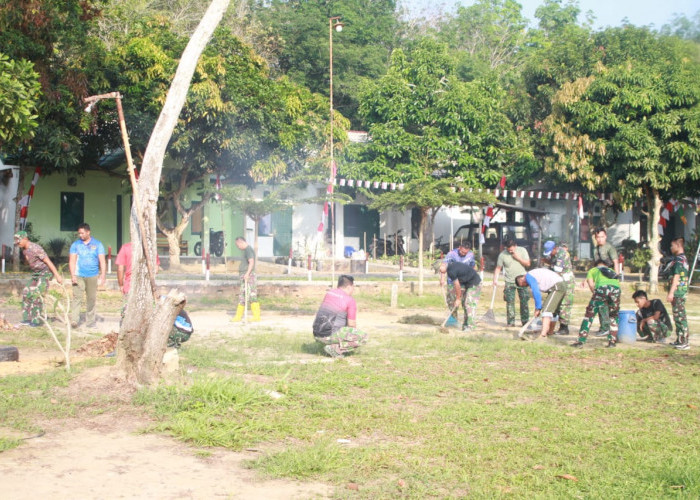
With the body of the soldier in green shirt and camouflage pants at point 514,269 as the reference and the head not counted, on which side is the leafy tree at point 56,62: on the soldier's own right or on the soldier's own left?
on the soldier's own right

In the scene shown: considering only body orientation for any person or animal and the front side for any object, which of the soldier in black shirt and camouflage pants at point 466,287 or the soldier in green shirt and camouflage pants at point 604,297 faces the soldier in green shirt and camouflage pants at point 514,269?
the soldier in green shirt and camouflage pants at point 604,297

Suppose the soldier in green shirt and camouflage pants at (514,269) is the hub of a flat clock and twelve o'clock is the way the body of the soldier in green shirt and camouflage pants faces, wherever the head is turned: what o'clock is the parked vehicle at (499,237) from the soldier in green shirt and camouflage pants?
The parked vehicle is roughly at 6 o'clock from the soldier in green shirt and camouflage pants.

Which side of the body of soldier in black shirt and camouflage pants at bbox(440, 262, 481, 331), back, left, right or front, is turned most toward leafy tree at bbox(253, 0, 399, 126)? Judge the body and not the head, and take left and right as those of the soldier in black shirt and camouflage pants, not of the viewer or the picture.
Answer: right

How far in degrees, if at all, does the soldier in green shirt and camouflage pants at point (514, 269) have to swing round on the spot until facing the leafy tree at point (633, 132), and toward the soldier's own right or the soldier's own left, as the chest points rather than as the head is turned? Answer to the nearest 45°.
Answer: approximately 180°

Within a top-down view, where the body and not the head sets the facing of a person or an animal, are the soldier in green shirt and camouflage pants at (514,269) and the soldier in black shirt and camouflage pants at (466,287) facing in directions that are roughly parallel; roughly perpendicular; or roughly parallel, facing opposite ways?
roughly perpendicular

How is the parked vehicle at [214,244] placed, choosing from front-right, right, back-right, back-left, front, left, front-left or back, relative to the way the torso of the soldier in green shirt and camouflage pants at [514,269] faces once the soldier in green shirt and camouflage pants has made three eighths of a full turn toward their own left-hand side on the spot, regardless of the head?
left

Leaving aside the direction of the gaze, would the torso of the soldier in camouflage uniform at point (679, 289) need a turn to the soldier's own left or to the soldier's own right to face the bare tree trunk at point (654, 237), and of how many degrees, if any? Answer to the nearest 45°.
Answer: approximately 90° to the soldier's own right

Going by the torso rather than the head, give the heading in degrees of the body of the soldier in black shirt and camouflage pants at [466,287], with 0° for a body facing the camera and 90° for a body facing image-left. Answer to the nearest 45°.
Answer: approximately 90°

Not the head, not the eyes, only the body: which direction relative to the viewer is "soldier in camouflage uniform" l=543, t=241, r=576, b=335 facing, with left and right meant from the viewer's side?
facing to the left of the viewer

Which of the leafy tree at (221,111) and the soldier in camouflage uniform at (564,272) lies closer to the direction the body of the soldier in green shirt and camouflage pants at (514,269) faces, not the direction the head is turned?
the soldier in camouflage uniform

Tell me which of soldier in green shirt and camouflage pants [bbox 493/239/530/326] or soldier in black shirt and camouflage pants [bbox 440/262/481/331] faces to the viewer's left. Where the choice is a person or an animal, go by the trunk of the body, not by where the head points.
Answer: soldier in black shirt and camouflage pants [bbox 440/262/481/331]

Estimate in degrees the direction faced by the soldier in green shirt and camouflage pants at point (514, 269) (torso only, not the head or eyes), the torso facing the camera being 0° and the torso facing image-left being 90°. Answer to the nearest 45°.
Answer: approximately 0°
